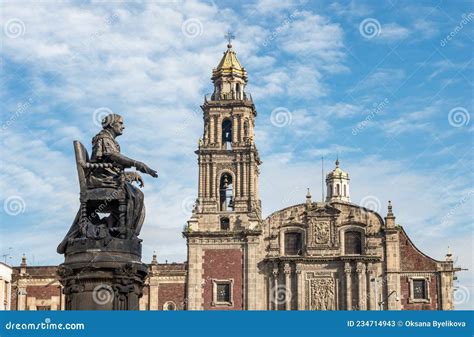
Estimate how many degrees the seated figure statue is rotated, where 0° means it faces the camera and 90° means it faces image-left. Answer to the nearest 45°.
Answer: approximately 270°
